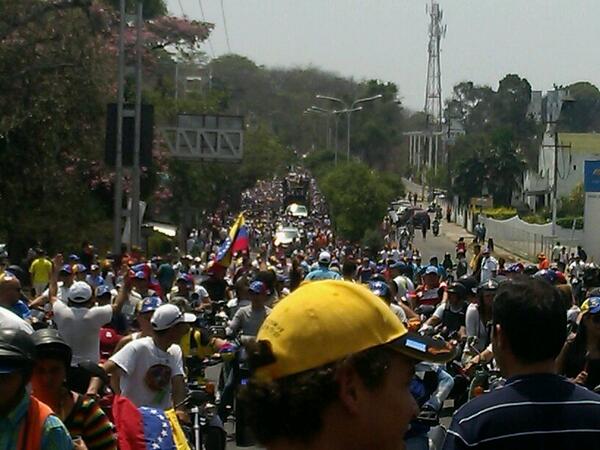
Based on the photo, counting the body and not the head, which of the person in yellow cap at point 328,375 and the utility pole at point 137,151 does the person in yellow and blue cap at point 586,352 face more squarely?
the person in yellow cap

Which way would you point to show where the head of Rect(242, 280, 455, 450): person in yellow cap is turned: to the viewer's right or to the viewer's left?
to the viewer's right
